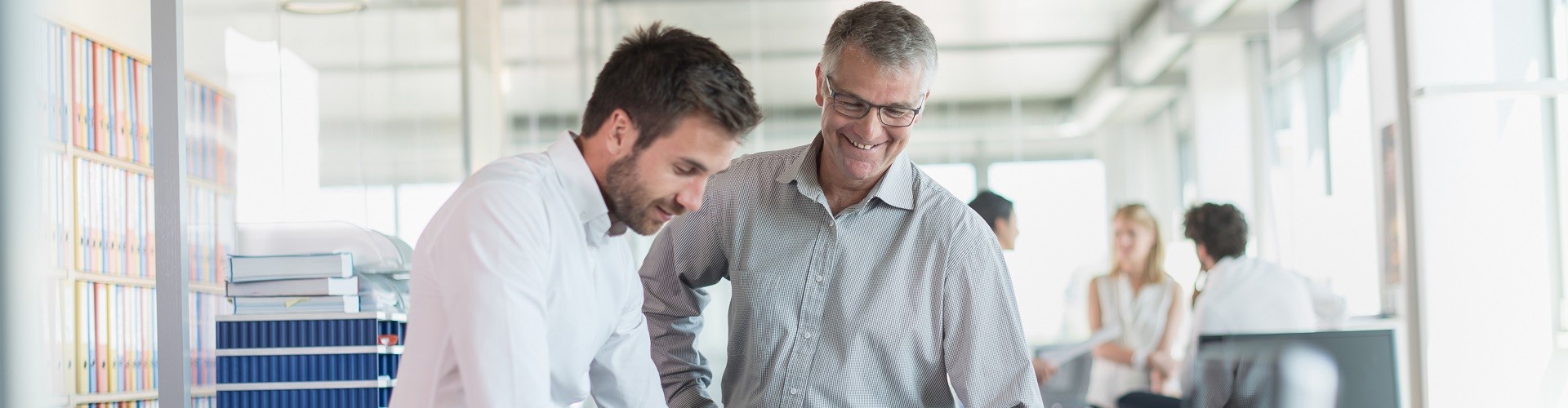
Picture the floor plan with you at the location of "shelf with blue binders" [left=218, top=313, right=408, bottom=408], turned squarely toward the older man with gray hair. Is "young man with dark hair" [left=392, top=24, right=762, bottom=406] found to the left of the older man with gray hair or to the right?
right

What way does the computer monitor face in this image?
toward the camera

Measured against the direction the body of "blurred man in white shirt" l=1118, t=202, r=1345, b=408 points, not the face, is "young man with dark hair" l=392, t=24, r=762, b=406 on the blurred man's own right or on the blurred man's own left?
on the blurred man's own left

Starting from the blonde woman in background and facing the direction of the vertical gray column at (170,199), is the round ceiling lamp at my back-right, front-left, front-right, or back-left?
front-right

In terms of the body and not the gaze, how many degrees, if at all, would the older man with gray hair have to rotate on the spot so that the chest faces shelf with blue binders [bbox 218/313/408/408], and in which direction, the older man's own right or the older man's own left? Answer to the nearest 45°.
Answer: approximately 90° to the older man's own right

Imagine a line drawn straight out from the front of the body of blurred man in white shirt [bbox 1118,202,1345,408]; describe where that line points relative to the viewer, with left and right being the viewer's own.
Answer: facing away from the viewer and to the left of the viewer

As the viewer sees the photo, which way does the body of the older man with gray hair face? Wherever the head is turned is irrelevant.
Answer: toward the camera

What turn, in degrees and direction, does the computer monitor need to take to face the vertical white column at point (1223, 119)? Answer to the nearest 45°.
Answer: approximately 180°

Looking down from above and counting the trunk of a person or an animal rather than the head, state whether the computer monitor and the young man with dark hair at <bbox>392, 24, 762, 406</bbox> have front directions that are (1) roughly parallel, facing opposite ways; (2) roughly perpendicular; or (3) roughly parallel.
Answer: roughly perpendicular

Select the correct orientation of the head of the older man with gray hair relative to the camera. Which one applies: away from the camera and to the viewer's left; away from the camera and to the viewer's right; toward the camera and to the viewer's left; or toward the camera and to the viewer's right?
toward the camera and to the viewer's left

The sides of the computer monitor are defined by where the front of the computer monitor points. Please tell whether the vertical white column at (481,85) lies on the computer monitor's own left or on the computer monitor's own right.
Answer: on the computer monitor's own right
